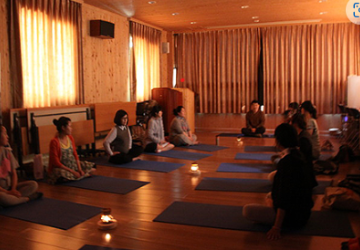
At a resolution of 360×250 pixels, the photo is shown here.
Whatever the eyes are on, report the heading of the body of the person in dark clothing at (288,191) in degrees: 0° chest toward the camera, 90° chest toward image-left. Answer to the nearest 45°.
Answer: approximately 135°

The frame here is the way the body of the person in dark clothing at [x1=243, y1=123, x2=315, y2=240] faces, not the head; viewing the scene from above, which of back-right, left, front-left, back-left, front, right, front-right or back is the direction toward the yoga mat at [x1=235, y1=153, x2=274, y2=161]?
front-right

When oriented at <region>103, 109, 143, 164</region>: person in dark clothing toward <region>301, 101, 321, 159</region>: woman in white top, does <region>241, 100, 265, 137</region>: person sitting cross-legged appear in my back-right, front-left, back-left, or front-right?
front-left

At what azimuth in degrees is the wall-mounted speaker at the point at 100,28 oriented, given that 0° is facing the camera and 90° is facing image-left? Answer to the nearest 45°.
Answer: approximately 315°

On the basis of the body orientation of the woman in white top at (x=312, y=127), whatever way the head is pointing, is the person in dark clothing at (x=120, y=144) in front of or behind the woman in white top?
in front

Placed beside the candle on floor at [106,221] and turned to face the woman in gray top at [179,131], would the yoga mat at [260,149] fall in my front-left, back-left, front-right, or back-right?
front-right

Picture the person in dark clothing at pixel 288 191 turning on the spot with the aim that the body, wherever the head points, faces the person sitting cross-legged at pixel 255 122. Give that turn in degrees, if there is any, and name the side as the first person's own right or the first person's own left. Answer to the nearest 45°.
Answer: approximately 45° to the first person's own right

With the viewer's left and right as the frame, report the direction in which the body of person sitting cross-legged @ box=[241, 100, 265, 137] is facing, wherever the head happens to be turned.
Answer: facing the viewer

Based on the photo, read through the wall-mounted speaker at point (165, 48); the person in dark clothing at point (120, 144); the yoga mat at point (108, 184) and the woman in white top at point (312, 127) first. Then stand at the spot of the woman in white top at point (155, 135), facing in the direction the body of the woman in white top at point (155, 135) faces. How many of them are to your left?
1
